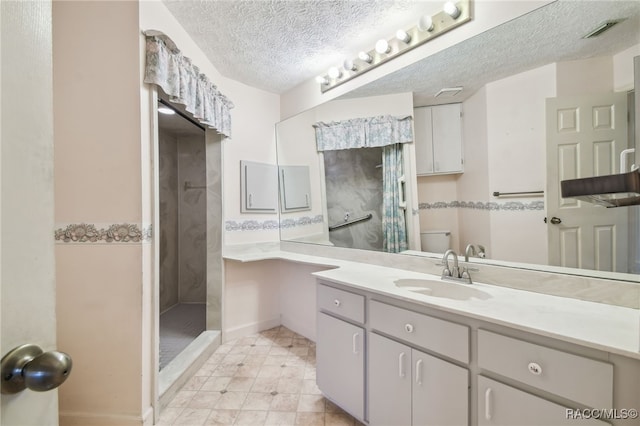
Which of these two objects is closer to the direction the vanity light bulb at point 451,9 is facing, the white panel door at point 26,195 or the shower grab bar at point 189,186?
the white panel door

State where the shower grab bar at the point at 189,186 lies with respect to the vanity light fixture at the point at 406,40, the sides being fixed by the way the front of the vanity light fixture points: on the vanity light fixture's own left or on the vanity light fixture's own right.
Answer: on the vanity light fixture's own right

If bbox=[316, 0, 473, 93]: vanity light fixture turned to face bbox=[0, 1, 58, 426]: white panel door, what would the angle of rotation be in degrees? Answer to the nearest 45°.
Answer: approximately 45° to its left

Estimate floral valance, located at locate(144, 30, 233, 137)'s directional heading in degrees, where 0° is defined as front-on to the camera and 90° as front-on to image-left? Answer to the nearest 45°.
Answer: approximately 315°
